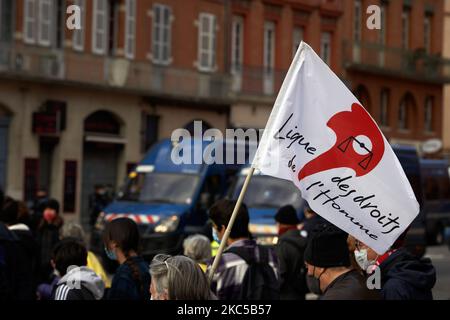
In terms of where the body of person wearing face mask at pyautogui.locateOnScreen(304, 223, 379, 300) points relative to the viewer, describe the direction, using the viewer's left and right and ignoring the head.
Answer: facing to the left of the viewer

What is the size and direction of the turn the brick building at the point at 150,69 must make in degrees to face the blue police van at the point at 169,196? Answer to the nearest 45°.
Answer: approximately 45° to its right

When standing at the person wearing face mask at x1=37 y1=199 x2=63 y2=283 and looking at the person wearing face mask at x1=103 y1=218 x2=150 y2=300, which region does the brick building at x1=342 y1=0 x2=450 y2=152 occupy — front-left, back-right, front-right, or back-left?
back-left

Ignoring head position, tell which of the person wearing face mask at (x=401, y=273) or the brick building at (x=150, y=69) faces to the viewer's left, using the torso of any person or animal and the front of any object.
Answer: the person wearing face mask

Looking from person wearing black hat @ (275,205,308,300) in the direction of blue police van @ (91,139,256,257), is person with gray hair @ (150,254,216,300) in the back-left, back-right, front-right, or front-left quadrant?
back-left

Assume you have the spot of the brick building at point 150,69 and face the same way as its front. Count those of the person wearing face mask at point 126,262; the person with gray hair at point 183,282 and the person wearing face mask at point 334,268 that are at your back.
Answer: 0

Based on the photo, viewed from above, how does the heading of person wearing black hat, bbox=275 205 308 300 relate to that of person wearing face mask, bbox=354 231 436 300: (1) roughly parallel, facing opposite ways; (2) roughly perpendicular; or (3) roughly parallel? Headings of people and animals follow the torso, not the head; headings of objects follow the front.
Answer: roughly parallel

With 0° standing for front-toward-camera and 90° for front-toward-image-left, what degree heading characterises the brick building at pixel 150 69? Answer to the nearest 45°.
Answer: approximately 315°

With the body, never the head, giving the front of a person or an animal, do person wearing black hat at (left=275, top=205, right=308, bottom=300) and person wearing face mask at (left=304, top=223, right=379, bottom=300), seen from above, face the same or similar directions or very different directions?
same or similar directions

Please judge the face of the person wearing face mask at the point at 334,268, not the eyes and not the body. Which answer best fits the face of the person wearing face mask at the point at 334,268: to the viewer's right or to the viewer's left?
to the viewer's left

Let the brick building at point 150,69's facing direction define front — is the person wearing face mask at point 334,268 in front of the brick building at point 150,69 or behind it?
in front

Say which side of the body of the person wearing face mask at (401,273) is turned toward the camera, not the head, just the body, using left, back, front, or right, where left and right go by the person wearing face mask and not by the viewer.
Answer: left
